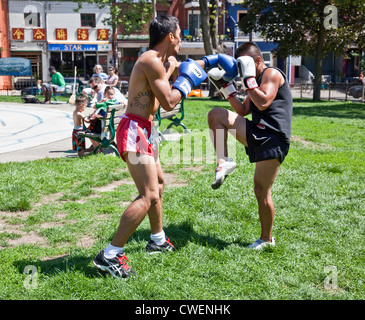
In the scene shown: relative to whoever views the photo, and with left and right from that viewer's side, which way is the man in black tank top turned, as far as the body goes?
facing to the left of the viewer

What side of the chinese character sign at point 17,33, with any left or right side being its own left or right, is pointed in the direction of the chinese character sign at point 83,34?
left

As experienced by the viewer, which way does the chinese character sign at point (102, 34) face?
facing the viewer

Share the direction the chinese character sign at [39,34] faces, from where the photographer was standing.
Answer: facing the viewer

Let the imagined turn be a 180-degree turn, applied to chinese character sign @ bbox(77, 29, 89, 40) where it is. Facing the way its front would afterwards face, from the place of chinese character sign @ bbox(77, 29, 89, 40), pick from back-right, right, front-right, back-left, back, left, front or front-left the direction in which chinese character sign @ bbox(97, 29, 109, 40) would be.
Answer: right

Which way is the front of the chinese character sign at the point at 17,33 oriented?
toward the camera

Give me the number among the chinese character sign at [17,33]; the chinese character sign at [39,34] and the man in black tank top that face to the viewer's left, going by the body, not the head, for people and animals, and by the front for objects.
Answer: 1

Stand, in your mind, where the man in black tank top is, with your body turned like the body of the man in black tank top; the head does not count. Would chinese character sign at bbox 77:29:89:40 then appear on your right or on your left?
on your right

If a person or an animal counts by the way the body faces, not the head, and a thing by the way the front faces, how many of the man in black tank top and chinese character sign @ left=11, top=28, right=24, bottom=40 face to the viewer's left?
1

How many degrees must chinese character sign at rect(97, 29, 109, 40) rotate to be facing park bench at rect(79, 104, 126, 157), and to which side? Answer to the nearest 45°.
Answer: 0° — it already faces it

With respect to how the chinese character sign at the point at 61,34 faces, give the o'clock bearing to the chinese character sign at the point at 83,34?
the chinese character sign at the point at 83,34 is roughly at 9 o'clock from the chinese character sign at the point at 61,34.

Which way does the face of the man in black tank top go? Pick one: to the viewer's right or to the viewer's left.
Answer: to the viewer's left

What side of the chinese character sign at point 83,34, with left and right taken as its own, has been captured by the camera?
front

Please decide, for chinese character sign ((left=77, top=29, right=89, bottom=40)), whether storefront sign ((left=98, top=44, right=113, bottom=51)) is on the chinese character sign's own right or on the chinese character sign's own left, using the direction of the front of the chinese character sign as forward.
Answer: on the chinese character sign's own left

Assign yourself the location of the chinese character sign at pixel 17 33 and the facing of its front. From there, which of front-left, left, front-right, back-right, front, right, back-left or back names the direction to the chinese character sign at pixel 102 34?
left

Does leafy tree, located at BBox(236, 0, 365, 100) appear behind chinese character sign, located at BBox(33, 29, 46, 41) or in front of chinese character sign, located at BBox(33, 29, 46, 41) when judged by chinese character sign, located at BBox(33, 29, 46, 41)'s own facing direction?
in front
